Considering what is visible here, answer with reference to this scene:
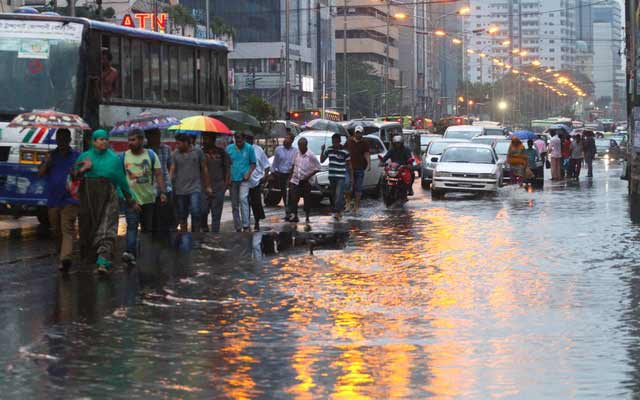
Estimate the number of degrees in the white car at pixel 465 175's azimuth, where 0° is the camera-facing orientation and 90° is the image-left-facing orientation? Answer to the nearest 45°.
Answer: approximately 0°

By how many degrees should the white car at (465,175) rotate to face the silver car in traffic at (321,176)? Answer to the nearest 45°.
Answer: approximately 45° to its right

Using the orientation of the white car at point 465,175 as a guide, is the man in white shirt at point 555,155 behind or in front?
behind

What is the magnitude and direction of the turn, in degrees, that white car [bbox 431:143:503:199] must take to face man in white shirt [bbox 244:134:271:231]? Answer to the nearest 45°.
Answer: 0° — it already faces them

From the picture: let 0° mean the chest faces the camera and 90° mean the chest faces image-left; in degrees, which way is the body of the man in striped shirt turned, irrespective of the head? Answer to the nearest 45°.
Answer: approximately 0°

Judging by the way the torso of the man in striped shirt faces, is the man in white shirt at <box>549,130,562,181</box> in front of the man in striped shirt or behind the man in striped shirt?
behind

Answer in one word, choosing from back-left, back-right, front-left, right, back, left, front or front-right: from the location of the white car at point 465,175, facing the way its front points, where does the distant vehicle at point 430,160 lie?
back

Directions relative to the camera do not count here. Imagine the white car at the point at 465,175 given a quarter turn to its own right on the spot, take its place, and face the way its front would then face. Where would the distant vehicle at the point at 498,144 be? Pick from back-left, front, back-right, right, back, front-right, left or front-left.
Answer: right

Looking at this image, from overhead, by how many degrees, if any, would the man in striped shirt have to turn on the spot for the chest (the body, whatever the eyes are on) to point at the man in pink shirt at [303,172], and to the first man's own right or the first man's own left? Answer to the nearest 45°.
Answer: approximately 45° to the first man's own right

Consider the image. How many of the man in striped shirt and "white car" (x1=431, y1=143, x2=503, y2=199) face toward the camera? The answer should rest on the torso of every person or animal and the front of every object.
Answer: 2
